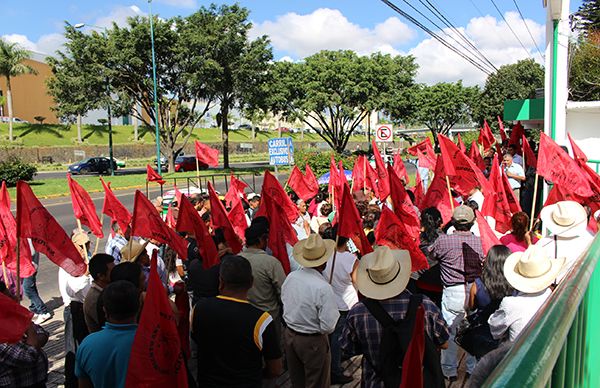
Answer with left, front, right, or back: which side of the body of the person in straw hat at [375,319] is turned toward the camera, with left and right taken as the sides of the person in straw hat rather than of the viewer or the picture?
back

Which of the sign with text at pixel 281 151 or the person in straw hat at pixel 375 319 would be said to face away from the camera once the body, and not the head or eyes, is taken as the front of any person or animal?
the person in straw hat

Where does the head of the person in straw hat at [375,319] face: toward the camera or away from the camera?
away from the camera

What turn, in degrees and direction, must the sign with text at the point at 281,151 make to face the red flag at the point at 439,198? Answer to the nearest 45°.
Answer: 0° — it already faces it

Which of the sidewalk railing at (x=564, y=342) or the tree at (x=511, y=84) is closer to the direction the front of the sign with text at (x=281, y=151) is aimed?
the sidewalk railing

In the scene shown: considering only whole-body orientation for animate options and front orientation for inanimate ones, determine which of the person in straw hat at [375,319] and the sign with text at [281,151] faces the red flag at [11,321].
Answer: the sign with text

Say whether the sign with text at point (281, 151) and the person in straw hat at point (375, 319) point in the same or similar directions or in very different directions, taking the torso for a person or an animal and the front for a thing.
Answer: very different directions

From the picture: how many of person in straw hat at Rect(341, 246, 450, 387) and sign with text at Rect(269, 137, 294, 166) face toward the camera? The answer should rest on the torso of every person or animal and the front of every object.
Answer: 1

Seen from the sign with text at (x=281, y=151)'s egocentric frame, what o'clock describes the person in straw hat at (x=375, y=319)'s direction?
The person in straw hat is roughly at 12 o'clock from the sign with text.

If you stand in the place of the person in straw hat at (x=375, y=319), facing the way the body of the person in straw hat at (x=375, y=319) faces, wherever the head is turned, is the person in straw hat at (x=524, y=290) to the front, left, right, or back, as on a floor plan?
right

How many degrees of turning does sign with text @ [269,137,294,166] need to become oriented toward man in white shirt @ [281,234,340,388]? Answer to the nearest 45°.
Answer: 0° — it already faces them
